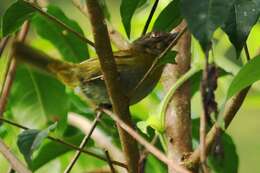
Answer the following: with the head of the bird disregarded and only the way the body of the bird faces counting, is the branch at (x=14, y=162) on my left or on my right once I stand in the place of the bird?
on my right

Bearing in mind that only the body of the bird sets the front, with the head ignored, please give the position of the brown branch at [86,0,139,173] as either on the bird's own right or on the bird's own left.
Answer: on the bird's own right

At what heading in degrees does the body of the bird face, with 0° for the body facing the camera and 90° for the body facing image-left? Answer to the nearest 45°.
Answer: approximately 270°
